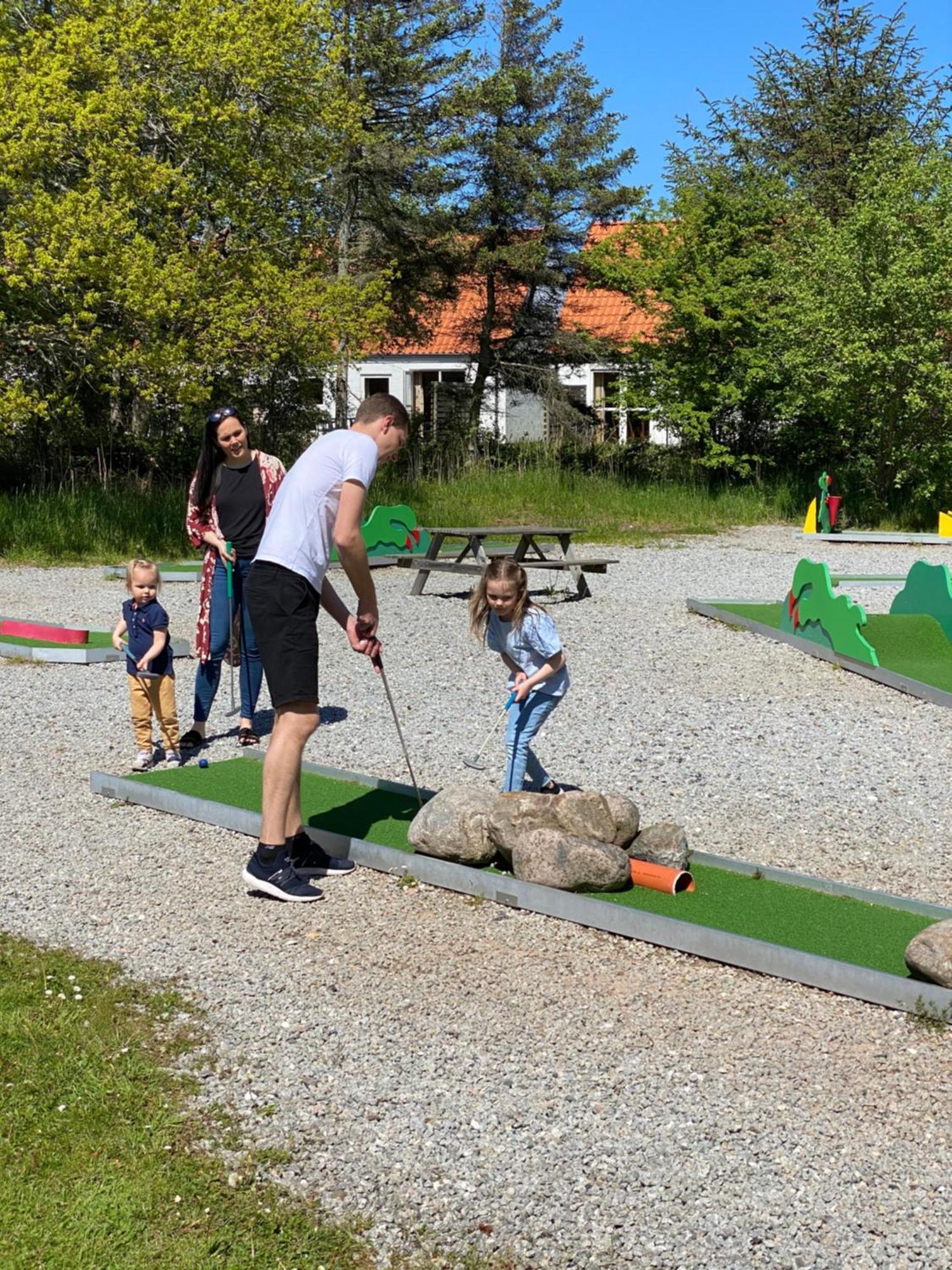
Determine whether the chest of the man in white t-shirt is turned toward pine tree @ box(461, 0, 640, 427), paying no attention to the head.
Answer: no

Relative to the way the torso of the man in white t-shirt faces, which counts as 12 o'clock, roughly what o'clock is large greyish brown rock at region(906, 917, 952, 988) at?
The large greyish brown rock is roughly at 1 o'clock from the man in white t-shirt.

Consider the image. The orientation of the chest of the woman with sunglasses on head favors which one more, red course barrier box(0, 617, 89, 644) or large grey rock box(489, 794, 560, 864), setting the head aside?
the large grey rock

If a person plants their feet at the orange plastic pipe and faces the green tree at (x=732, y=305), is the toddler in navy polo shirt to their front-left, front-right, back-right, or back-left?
front-left

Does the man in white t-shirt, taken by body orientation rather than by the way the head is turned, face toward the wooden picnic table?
no

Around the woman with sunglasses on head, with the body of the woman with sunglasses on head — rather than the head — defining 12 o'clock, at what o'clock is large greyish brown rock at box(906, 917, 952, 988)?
The large greyish brown rock is roughly at 11 o'clock from the woman with sunglasses on head.

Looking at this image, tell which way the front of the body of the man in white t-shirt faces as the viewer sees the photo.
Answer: to the viewer's right

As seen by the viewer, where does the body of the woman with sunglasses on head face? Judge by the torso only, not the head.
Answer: toward the camera

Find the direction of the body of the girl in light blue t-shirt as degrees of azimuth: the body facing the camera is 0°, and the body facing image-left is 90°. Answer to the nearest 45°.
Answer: approximately 45°

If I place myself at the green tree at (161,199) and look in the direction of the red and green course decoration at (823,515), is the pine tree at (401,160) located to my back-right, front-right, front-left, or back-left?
front-left

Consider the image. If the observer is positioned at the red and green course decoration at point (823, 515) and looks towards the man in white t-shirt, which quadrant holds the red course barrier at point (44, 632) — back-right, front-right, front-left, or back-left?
front-right

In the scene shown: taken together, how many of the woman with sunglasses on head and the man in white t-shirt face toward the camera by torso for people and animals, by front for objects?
1

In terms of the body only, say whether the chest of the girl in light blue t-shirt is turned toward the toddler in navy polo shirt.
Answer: no

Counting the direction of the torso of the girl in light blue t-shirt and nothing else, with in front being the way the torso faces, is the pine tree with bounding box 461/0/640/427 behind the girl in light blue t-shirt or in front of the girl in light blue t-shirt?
behind

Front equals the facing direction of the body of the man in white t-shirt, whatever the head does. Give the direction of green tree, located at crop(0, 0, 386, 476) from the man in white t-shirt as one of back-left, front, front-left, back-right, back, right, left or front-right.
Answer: left

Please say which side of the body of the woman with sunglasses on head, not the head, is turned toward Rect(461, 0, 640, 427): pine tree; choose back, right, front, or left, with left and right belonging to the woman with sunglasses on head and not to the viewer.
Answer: back

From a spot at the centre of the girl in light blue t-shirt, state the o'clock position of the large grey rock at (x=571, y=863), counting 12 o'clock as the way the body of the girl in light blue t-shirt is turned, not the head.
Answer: The large grey rock is roughly at 10 o'clock from the girl in light blue t-shirt.

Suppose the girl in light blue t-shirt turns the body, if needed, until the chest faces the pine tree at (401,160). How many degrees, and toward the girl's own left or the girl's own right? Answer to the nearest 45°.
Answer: approximately 135° to the girl's own right

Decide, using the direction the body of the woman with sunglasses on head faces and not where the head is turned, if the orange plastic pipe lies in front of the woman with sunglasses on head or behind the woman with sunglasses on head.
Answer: in front

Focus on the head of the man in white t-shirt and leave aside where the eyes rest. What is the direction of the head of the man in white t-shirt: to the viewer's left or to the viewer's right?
to the viewer's right
